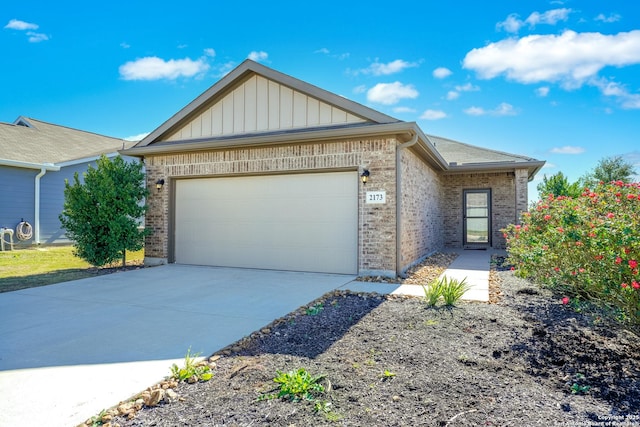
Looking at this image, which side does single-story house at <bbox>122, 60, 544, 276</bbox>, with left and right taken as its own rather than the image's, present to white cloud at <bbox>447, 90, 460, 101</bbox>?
back

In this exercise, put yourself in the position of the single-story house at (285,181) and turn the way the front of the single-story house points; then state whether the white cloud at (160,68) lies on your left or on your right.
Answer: on your right

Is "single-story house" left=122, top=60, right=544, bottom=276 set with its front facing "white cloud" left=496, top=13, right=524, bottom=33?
no

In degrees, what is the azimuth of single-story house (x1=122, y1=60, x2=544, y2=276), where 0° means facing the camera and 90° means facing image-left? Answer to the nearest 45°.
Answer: approximately 45°

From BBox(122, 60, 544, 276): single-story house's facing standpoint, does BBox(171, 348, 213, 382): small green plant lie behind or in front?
in front

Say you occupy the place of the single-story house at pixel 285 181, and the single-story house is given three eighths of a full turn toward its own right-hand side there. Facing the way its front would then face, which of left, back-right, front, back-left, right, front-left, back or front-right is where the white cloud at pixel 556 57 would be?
right

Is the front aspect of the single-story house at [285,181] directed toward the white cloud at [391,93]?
no

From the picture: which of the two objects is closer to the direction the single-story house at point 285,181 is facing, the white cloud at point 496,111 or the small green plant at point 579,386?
the small green plant

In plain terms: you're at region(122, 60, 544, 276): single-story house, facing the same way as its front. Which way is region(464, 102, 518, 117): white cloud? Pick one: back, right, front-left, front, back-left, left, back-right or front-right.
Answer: back

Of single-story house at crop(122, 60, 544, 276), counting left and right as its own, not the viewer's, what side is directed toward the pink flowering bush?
left

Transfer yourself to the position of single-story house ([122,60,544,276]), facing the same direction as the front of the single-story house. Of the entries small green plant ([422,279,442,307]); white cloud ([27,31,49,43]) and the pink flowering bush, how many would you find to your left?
2

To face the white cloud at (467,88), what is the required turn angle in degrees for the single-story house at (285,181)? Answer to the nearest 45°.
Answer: approximately 180°
